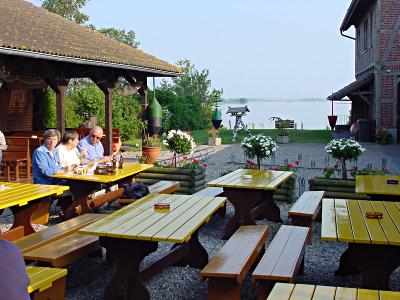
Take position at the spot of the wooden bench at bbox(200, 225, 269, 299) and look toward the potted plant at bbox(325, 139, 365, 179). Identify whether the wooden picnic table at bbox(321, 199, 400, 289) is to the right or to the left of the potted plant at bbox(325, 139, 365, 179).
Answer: right

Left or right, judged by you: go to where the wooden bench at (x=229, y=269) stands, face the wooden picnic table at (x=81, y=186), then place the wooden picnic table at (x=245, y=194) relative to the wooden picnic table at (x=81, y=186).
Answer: right

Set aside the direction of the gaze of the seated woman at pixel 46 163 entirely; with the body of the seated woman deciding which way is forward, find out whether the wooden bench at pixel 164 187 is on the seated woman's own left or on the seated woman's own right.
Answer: on the seated woman's own left

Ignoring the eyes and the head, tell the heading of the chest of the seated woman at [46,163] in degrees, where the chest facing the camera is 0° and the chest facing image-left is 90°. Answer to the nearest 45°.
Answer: approximately 315°

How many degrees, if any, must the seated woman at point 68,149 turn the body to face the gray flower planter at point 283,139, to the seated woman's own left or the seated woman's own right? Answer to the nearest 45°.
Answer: approximately 45° to the seated woman's own left

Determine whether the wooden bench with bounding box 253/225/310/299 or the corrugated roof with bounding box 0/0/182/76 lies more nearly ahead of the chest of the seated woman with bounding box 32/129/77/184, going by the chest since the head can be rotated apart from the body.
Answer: the wooden bench
